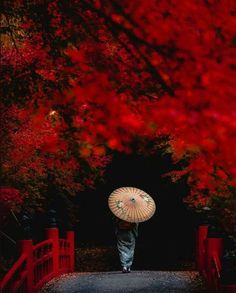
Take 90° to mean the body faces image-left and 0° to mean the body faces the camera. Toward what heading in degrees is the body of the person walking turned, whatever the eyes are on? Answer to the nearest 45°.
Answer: approximately 180°
